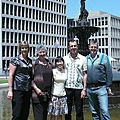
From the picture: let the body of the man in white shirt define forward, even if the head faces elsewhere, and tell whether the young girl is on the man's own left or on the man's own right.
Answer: on the man's own right

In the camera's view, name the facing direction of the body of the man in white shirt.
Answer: toward the camera
